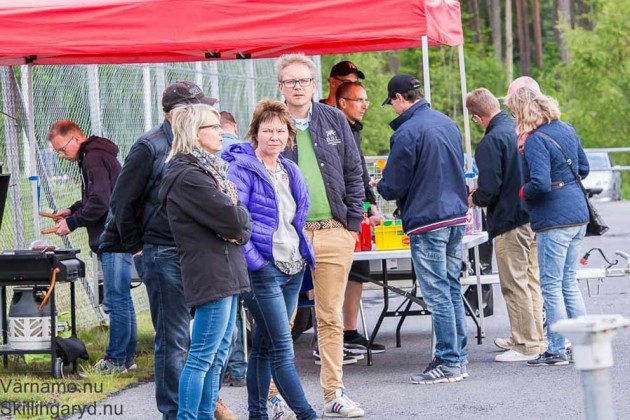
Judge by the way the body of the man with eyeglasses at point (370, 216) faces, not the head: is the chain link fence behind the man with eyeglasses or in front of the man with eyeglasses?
behind
